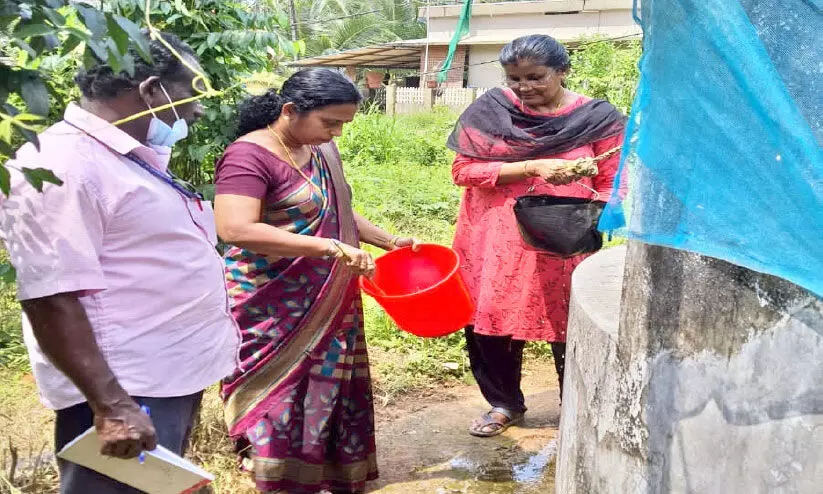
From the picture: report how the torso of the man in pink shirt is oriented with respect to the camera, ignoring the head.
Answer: to the viewer's right

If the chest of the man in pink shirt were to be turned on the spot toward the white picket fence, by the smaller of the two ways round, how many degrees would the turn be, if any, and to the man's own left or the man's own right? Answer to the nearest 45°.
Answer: approximately 45° to the man's own left

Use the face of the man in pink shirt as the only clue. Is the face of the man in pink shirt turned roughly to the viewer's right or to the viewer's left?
to the viewer's right
